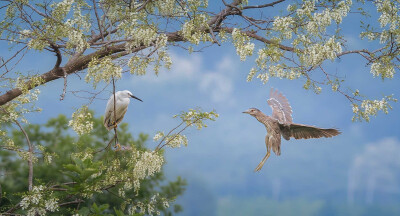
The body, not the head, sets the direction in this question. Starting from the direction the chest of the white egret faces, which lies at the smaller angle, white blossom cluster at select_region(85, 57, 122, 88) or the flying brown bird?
the flying brown bird

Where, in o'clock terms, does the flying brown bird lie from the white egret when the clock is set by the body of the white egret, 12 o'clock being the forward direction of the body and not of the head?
The flying brown bird is roughly at 1 o'clock from the white egret.

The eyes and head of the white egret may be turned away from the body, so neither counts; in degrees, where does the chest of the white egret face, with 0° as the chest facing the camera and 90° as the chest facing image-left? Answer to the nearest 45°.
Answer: approximately 270°

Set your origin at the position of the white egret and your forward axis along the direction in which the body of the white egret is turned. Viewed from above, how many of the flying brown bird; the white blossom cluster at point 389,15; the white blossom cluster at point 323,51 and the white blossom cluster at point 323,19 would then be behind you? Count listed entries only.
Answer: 0

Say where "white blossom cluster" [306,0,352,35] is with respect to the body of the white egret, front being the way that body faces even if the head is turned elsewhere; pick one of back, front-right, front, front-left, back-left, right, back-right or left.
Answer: front-right

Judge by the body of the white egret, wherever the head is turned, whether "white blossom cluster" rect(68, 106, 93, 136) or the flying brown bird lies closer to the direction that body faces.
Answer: the flying brown bird

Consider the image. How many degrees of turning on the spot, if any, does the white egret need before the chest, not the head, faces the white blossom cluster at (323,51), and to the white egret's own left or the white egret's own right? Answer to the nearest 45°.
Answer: approximately 45° to the white egret's own right
